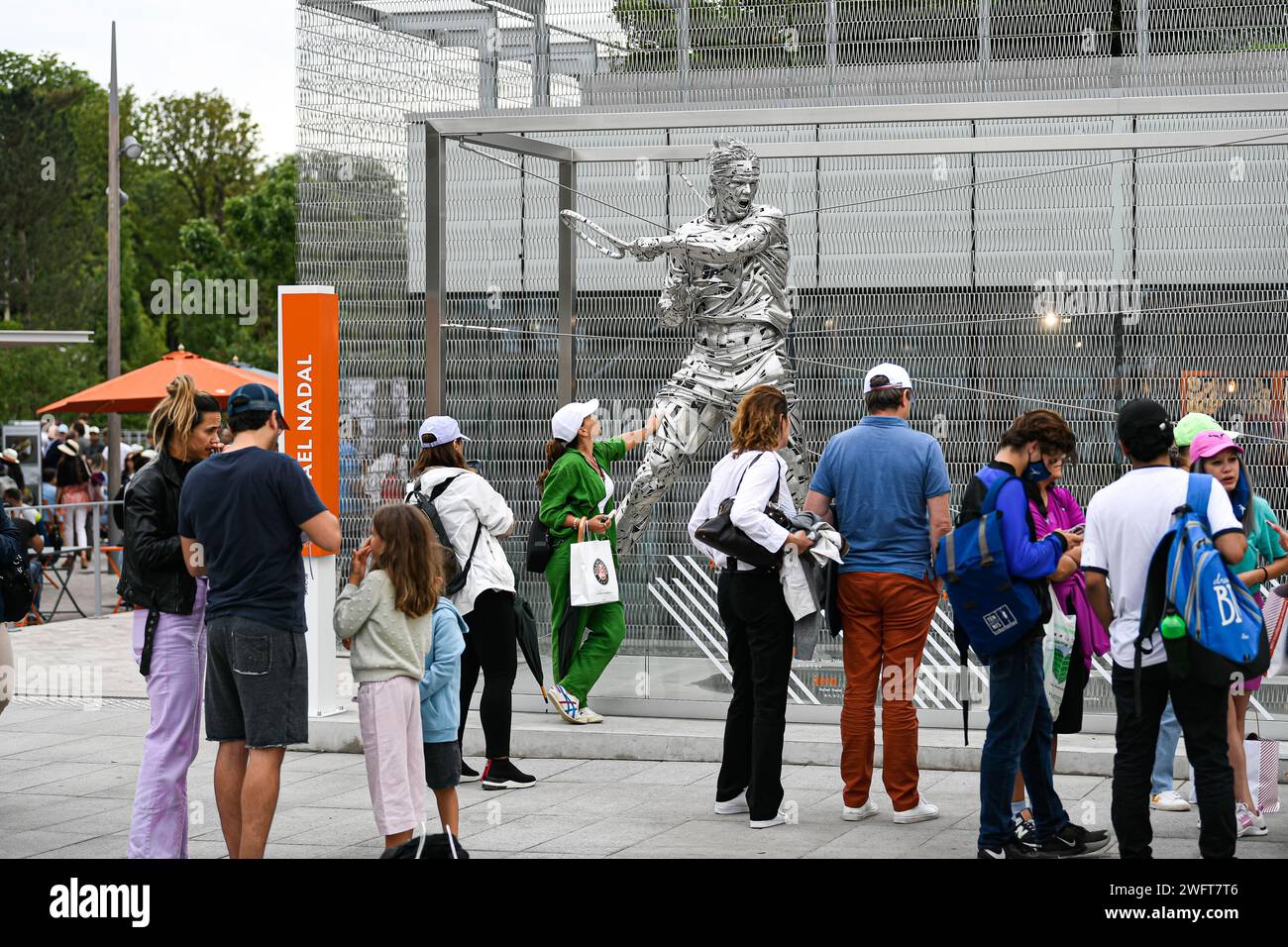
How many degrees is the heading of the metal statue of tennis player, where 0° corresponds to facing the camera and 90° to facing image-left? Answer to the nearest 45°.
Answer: approximately 0°

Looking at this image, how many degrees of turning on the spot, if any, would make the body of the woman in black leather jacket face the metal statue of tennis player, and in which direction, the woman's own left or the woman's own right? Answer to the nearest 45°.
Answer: approximately 45° to the woman's own left

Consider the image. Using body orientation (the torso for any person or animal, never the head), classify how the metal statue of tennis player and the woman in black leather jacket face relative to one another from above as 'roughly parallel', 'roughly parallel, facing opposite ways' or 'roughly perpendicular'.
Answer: roughly perpendicular

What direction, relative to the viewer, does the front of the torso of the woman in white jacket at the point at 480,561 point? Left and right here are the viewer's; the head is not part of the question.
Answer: facing away from the viewer and to the right of the viewer

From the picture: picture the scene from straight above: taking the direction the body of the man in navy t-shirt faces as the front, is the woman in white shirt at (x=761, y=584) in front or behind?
in front

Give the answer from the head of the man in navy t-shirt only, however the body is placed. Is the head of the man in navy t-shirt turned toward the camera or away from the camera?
away from the camera

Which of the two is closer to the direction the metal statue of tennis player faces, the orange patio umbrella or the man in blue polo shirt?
the man in blue polo shirt

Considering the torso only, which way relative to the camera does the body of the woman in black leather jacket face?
to the viewer's right

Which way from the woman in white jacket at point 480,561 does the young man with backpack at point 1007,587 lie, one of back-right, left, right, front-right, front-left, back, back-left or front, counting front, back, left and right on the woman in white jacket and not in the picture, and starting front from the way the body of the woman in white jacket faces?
right
